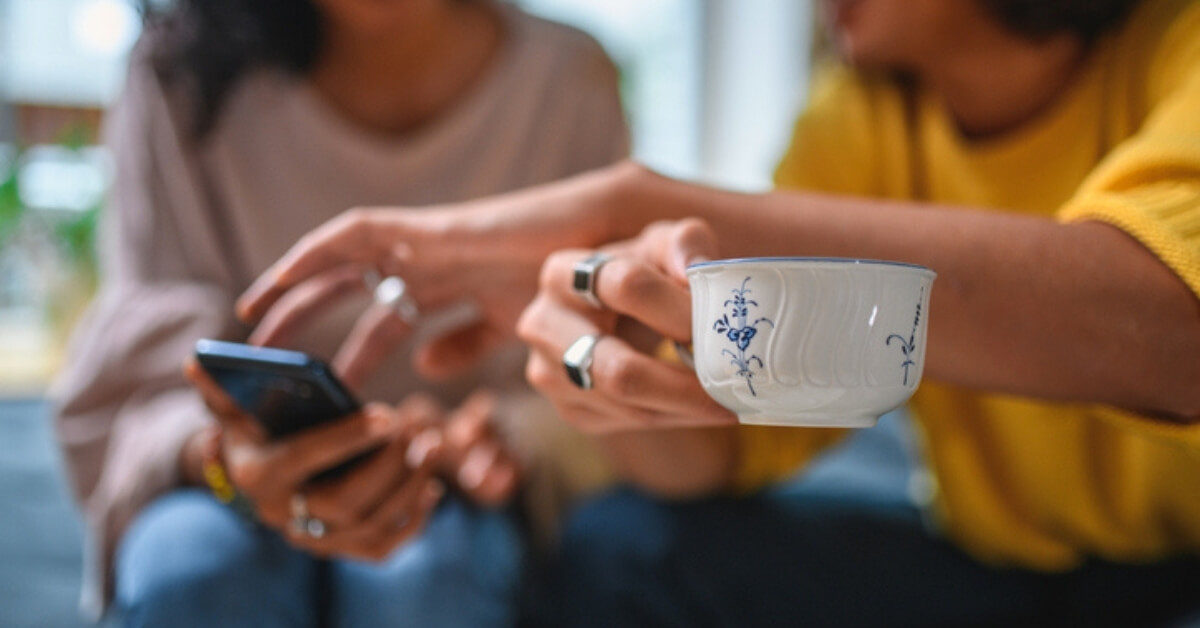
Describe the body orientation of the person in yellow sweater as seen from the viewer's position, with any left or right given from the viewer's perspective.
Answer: facing the viewer and to the left of the viewer

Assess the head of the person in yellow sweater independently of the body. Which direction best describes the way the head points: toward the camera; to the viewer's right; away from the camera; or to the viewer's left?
to the viewer's left

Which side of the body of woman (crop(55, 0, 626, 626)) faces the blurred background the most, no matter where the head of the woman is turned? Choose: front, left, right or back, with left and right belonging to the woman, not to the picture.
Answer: back

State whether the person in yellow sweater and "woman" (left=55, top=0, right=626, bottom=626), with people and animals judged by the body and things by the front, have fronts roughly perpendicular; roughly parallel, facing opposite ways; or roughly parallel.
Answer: roughly perpendicular

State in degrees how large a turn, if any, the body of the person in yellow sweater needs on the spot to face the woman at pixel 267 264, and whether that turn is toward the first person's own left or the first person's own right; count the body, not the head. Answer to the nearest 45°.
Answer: approximately 45° to the first person's own right

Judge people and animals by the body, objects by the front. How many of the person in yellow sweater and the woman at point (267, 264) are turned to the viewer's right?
0

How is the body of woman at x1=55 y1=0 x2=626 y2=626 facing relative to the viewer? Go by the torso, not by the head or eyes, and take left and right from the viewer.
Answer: facing the viewer

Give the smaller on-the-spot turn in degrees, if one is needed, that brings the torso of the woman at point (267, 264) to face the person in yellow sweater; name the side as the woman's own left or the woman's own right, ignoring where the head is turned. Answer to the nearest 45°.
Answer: approximately 90° to the woman's own left
